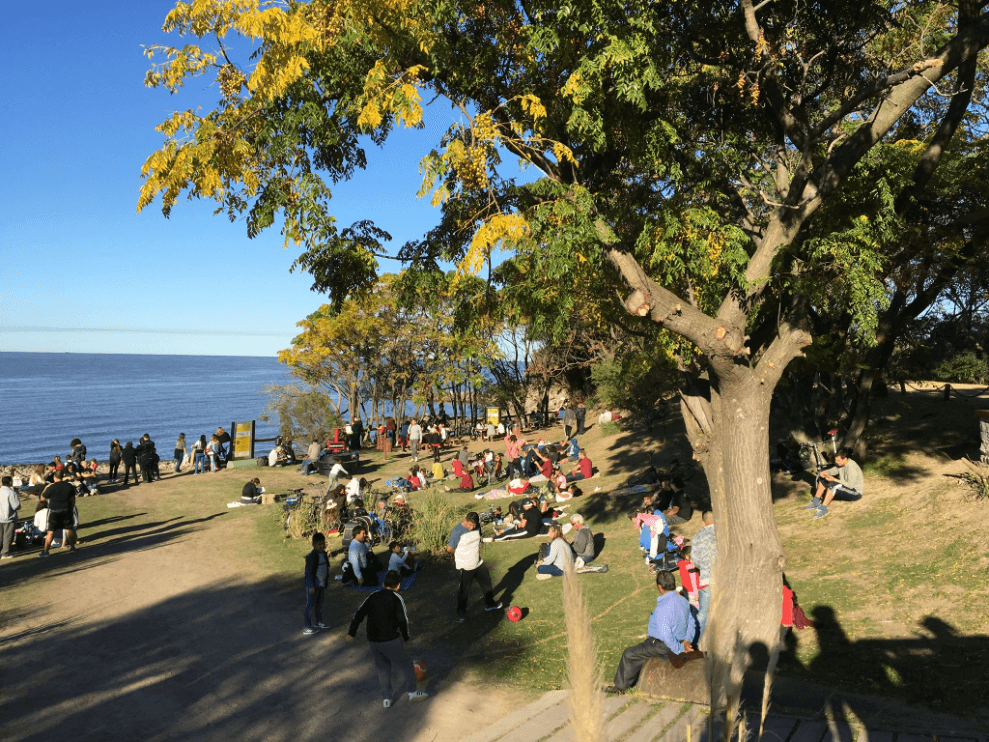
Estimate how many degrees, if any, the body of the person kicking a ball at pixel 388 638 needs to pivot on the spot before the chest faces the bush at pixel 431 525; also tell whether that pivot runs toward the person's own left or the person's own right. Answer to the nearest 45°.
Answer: approximately 45° to the person's own left

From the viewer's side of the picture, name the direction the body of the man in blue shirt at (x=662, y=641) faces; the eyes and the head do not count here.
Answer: to the viewer's left

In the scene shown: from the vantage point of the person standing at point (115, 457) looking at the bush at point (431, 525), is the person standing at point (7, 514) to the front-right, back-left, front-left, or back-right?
front-right

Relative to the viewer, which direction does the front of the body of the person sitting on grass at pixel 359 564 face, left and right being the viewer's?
facing to the right of the viewer

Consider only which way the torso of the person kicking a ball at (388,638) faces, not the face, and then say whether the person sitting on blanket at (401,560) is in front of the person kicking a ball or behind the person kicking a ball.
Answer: in front

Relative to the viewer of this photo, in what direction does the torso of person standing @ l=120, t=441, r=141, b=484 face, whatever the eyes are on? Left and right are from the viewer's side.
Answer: facing away from the viewer

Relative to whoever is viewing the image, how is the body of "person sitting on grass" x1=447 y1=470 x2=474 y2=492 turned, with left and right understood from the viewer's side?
facing to the left of the viewer
